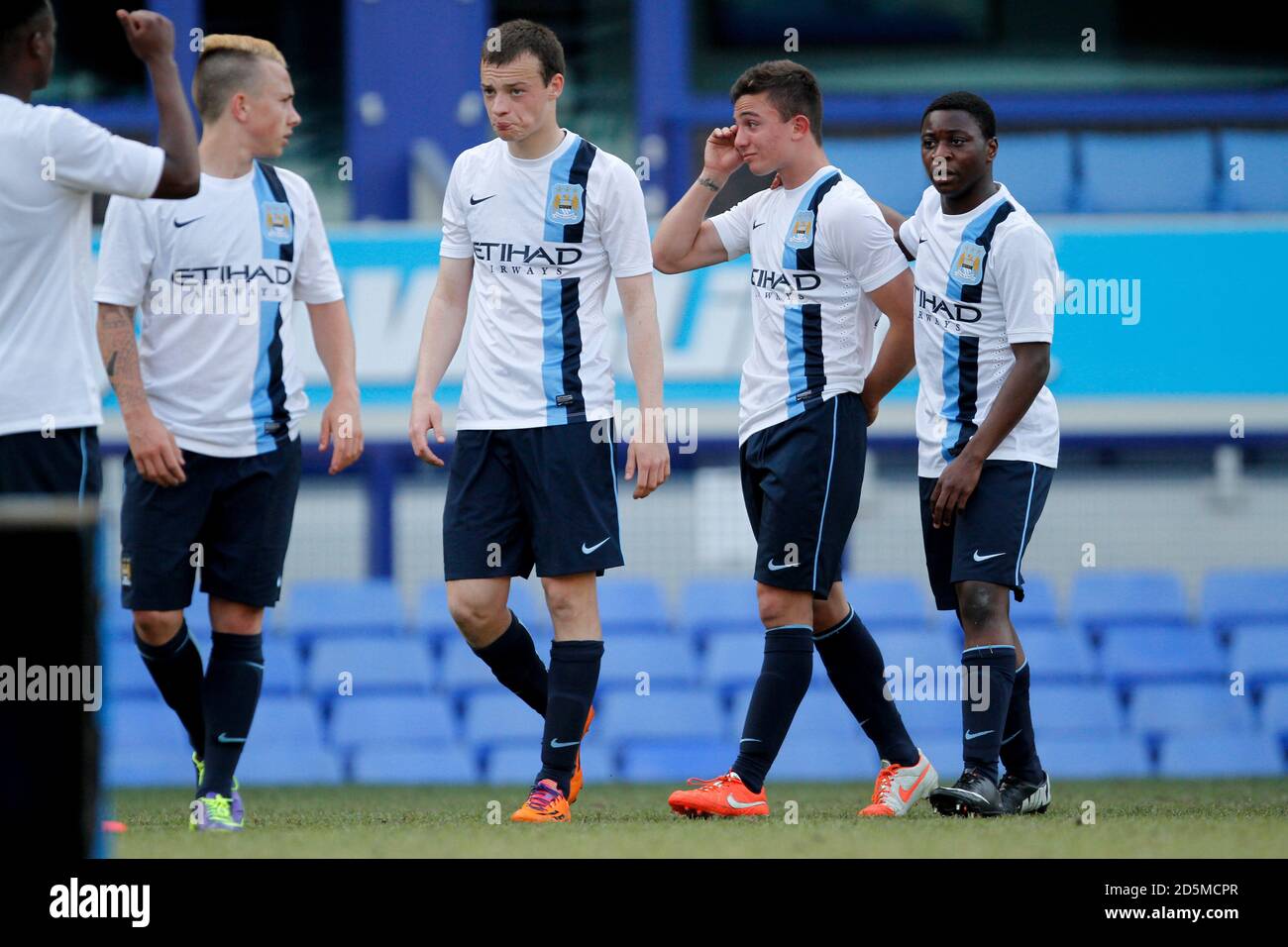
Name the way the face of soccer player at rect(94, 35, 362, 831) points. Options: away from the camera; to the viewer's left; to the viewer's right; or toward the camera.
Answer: to the viewer's right

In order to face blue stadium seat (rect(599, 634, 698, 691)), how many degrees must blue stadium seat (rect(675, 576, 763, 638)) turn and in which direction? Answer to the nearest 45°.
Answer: approximately 45° to its right

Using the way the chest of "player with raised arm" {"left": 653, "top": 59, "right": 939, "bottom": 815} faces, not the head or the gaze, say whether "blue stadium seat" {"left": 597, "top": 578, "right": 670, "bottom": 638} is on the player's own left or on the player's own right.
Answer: on the player's own right

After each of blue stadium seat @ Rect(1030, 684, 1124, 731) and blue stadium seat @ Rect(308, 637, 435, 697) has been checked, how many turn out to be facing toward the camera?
2

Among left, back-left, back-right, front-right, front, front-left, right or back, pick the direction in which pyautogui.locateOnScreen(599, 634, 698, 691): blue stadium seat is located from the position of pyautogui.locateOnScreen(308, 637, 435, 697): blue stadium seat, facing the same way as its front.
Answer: left

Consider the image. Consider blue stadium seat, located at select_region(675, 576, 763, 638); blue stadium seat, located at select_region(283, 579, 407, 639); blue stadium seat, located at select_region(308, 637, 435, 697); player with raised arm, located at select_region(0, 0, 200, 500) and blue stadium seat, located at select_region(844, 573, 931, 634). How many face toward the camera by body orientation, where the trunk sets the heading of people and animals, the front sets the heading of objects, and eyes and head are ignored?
4

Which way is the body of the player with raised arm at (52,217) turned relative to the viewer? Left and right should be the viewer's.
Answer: facing away from the viewer and to the right of the viewer

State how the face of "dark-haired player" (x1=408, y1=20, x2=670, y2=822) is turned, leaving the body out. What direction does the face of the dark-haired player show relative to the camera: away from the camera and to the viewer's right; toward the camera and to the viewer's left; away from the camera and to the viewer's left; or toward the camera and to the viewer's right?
toward the camera and to the viewer's left

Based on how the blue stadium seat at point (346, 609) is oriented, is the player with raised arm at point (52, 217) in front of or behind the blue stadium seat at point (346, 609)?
in front

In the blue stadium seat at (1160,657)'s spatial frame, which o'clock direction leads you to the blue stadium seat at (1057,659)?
the blue stadium seat at (1057,659) is roughly at 2 o'clock from the blue stadium seat at (1160,657).

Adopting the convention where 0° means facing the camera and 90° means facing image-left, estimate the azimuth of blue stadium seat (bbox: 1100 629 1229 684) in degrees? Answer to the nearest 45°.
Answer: approximately 0°

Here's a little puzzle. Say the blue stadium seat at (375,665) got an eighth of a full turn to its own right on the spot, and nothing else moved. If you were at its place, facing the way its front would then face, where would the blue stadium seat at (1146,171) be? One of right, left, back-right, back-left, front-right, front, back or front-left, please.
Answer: back-left
